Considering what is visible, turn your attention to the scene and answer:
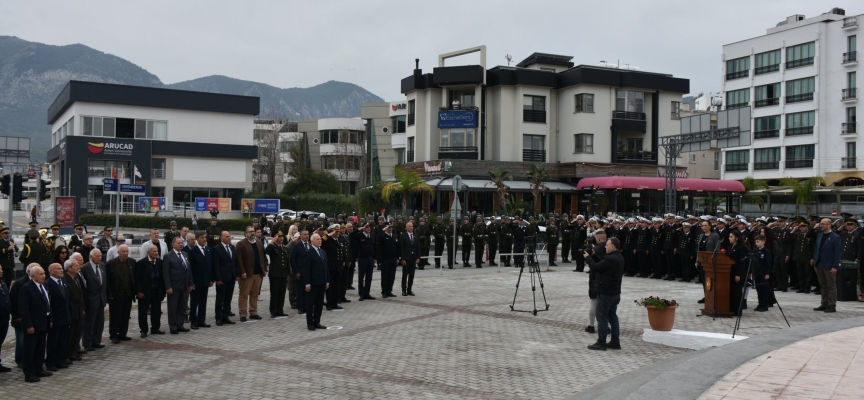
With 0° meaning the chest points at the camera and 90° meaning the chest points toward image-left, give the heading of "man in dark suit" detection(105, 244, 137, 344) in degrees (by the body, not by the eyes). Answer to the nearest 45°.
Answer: approximately 315°

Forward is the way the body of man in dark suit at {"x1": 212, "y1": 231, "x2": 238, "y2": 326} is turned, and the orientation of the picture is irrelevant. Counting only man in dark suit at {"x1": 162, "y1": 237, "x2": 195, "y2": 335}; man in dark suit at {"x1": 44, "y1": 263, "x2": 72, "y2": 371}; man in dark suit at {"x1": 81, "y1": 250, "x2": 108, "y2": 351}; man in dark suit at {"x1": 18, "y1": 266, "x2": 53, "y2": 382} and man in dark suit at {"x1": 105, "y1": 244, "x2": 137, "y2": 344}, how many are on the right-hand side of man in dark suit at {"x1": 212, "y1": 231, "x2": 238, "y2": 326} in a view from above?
5

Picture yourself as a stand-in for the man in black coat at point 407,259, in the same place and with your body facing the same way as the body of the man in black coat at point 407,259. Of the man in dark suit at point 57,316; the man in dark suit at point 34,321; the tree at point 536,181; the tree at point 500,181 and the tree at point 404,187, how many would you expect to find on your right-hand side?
2

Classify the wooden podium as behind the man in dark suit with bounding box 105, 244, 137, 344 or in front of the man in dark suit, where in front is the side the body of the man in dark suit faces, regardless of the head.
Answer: in front

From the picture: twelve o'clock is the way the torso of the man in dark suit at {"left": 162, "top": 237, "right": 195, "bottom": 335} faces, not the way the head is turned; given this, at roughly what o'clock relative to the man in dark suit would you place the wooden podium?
The wooden podium is roughly at 11 o'clock from the man in dark suit.

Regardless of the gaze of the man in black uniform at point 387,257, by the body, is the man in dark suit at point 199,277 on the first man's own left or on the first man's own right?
on the first man's own right

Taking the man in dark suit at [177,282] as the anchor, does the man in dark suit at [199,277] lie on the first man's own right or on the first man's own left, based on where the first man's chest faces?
on the first man's own left

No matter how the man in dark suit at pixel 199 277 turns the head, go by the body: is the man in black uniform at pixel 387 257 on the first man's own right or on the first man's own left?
on the first man's own left

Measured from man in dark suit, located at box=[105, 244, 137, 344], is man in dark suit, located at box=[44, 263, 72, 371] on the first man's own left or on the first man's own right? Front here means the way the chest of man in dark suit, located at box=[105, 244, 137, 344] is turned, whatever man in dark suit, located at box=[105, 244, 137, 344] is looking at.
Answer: on the first man's own right

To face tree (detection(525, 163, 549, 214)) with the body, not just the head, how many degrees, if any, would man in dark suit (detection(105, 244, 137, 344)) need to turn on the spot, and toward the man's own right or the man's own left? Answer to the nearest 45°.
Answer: approximately 90° to the man's own left

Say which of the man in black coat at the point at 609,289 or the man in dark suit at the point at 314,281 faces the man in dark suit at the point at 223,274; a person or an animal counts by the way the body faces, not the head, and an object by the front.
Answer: the man in black coat

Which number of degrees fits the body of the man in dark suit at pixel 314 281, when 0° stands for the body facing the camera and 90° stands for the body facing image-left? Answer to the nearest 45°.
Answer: approximately 315°

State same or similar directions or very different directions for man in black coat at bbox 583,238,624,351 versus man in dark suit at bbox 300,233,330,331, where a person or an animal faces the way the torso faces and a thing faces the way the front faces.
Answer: very different directions

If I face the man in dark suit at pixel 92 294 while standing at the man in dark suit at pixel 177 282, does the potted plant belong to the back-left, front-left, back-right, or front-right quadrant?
back-left
